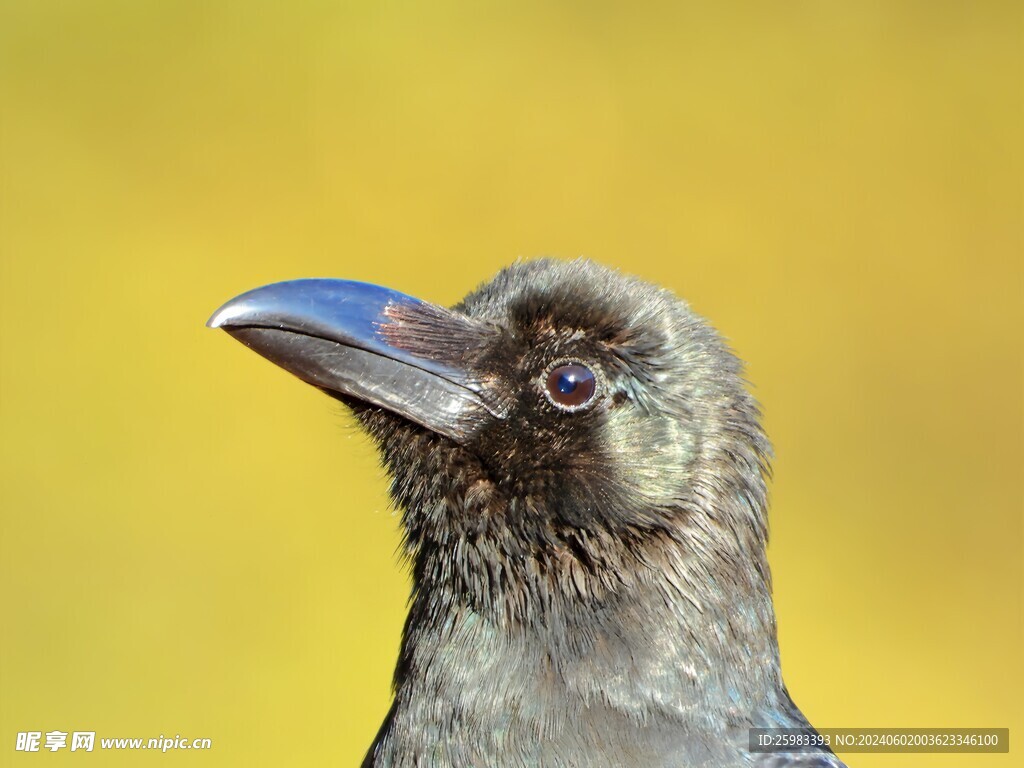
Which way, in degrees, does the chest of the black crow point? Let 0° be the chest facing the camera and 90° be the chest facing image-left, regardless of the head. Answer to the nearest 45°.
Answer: approximately 90°
